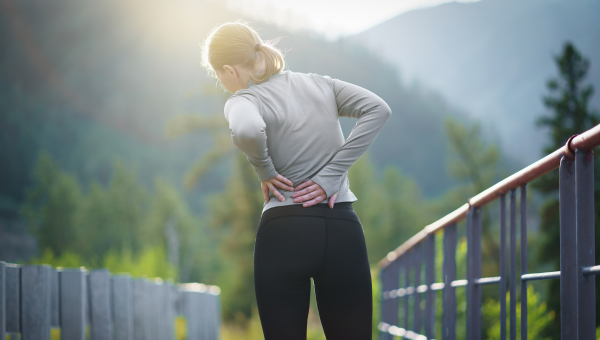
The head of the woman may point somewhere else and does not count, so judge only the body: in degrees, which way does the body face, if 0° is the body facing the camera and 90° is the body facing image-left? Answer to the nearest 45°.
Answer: approximately 180°

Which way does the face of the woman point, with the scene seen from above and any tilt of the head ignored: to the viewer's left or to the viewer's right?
to the viewer's left

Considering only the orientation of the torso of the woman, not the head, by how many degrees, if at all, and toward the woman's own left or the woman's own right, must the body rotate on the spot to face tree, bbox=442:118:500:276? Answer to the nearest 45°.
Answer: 0° — they already face it
